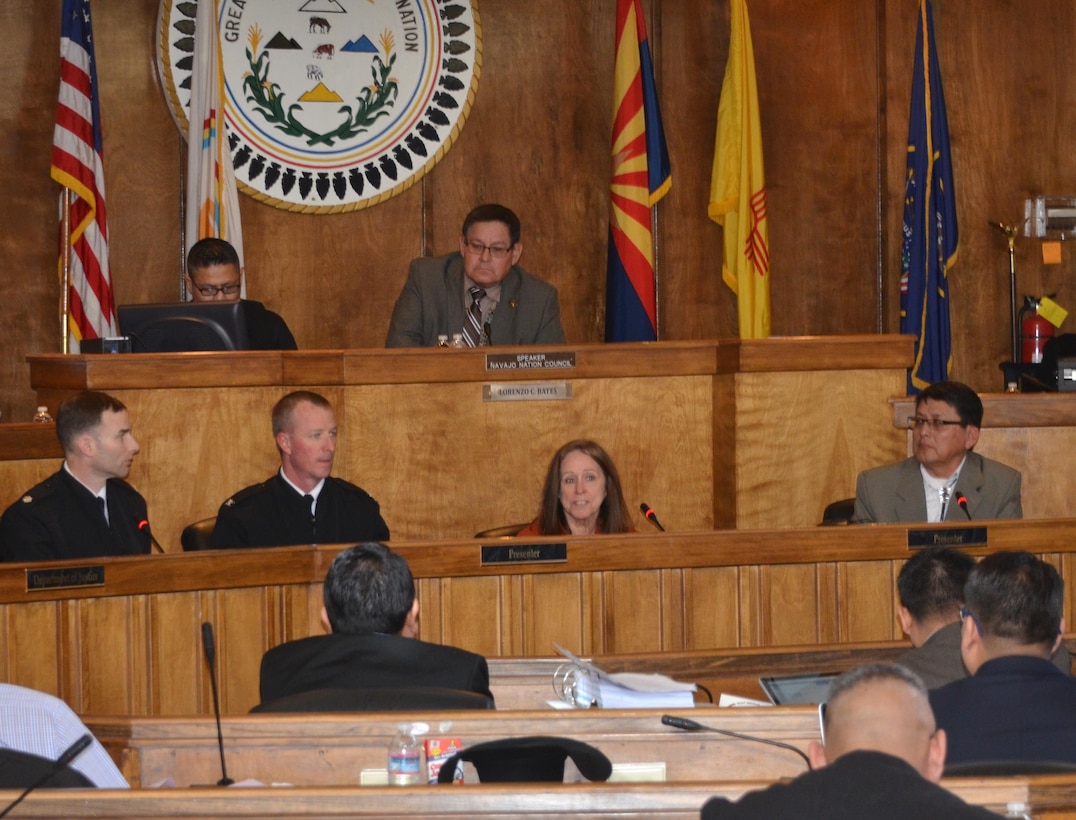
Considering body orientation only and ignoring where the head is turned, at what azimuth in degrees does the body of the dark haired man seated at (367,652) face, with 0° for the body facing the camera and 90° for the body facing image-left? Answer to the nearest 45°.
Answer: approximately 180°

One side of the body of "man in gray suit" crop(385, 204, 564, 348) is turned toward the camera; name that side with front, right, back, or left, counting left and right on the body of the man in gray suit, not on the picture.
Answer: front

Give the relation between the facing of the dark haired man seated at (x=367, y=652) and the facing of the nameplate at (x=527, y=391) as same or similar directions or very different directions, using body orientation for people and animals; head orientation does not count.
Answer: very different directions

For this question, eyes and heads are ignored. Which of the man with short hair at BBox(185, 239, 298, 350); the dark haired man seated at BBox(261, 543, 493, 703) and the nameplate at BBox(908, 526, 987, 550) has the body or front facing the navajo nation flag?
the dark haired man seated

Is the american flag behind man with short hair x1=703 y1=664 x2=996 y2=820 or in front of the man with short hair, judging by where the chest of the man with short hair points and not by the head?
in front

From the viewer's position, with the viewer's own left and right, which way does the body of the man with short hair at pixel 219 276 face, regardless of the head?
facing the viewer

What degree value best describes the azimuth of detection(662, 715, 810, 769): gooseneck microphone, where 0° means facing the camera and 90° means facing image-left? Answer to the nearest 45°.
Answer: approximately 90°

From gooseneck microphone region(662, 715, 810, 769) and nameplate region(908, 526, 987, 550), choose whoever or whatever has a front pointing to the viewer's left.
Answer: the gooseneck microphone

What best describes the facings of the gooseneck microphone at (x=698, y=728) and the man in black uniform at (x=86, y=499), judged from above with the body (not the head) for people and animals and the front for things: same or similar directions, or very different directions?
very different directions

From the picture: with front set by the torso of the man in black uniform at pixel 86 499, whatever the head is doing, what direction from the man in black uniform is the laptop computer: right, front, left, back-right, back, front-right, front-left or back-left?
front

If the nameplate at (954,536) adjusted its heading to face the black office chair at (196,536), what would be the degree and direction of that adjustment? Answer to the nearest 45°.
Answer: approximately 90° to its right

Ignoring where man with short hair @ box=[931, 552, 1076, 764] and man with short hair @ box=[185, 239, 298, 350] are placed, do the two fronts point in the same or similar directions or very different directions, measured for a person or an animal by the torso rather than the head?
very different directions

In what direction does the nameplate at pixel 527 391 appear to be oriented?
toward the camera

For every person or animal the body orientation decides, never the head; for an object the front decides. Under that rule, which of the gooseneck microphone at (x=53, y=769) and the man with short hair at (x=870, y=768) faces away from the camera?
the man with short hair
